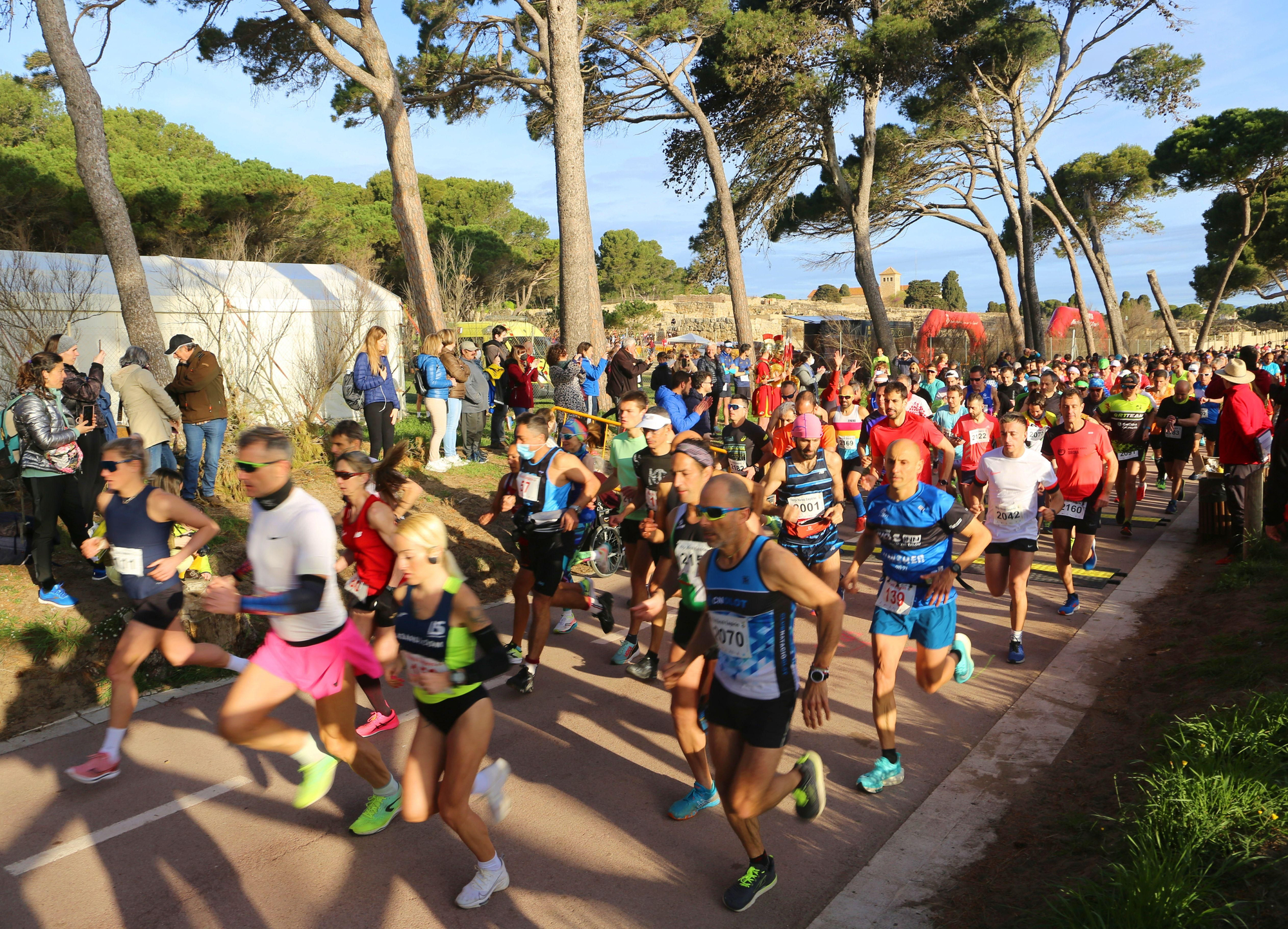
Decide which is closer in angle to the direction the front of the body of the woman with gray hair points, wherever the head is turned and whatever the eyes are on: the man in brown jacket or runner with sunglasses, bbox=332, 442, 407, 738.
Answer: the man in brown jacket

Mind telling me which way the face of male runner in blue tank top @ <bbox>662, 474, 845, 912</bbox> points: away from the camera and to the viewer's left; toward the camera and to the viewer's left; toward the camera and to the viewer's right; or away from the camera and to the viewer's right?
toward the camera and to the viewer's left

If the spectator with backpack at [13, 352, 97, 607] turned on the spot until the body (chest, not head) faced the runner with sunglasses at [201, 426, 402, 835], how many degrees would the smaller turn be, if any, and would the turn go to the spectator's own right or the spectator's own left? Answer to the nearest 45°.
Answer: approximately 90° to the spectator's own right

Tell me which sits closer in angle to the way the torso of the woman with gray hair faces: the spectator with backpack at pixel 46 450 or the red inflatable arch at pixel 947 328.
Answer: the red inflatable arch

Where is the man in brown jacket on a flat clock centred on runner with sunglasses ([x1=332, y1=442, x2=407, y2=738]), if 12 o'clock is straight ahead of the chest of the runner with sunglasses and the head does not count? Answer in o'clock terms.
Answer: The man in brown jacket is roughly at 4 o'clock from the runner with sunglasses.

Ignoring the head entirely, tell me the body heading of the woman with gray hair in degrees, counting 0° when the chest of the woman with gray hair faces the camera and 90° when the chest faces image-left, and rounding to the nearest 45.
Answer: approximately 225°

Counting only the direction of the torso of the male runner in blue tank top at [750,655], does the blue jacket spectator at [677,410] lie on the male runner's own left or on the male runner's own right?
on the male runner's own right

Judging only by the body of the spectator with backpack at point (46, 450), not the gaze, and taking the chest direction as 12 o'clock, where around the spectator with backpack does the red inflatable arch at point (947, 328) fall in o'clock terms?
The red inflatable arch is roughly at 11 o'clock from the spectator with backpack.

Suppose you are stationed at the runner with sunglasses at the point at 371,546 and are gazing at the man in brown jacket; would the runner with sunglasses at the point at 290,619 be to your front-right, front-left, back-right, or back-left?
back-left

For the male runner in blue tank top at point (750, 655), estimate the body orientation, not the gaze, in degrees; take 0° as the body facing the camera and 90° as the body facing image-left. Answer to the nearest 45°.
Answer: approximately 45°
